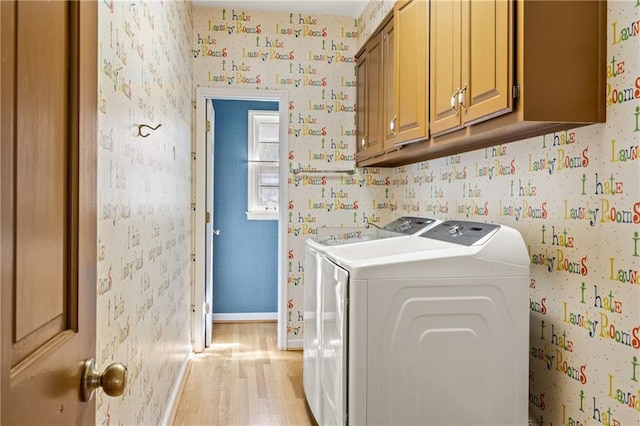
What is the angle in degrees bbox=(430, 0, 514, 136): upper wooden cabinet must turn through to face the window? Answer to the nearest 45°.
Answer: approximately 90° to its right

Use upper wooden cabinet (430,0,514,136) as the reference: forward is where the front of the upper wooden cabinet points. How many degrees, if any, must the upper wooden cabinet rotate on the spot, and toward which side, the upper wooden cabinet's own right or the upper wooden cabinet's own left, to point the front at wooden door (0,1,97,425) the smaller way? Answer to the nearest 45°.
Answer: approximately 45° to the upper wooden cabinet's own left

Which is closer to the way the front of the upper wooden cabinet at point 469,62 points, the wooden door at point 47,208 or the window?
the wooden door

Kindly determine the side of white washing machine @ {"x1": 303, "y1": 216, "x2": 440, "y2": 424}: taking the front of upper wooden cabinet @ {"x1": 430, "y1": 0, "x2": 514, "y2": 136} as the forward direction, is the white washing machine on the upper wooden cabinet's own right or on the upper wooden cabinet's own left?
on the upper wooden cabinet's own right

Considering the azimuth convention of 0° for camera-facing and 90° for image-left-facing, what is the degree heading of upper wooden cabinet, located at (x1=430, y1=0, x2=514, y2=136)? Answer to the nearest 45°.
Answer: approximately 45°

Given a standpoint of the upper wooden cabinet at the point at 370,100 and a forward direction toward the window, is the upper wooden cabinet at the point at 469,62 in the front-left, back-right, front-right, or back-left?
back-left
